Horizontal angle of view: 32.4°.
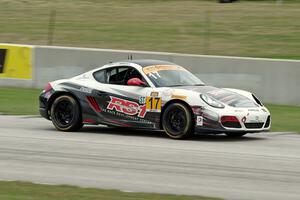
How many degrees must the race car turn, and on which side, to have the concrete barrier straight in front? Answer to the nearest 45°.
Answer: approximately 135° to its left

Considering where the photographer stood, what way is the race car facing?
facing the viewer and to the right of the viewer
